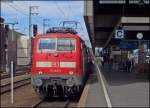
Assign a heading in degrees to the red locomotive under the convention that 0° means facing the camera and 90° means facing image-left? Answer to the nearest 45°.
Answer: approximately 0°
